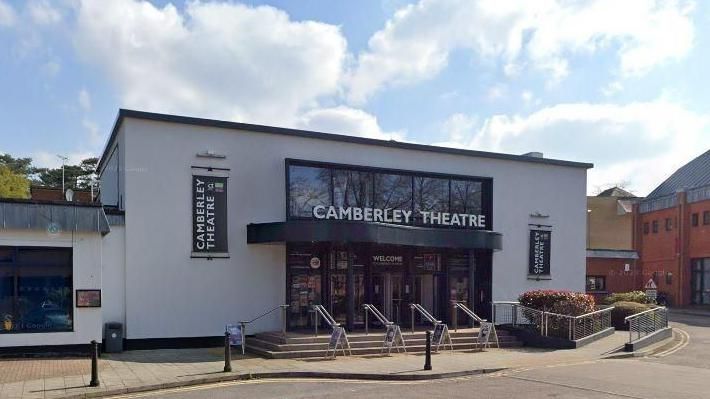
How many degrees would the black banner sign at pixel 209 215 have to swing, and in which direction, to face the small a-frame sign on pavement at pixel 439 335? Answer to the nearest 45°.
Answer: approximately 90° to its left

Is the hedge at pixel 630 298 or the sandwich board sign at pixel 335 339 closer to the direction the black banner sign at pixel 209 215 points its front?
the sandwich board sign

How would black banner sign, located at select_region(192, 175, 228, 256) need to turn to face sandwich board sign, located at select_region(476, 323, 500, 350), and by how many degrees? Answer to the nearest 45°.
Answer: approximately 90° to its left

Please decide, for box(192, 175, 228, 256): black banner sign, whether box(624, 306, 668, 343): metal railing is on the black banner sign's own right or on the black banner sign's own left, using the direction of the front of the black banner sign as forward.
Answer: on the black banner sign's own left

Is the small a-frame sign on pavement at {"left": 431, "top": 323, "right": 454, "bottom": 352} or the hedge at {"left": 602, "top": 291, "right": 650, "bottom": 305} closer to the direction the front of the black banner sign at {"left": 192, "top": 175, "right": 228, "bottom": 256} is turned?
the small a-frame sign on pavement

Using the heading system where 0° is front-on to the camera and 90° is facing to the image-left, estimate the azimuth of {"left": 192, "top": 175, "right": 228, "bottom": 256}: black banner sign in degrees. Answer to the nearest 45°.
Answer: approximately 0°
